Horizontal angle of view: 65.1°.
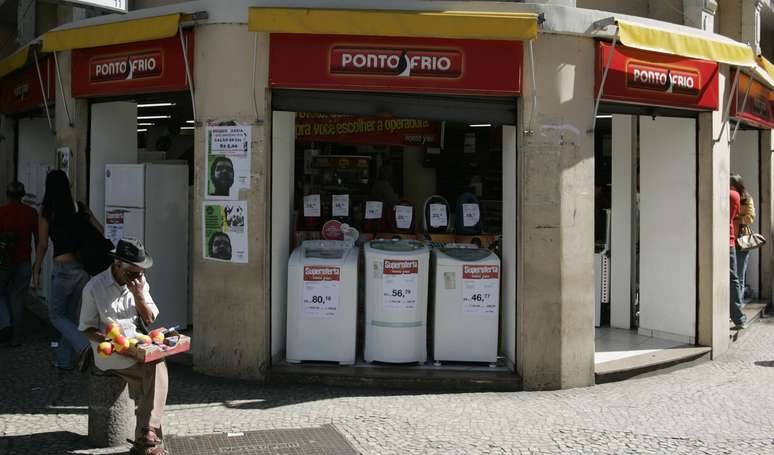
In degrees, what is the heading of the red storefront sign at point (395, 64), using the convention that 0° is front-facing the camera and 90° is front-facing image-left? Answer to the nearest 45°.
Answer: approximately 0°

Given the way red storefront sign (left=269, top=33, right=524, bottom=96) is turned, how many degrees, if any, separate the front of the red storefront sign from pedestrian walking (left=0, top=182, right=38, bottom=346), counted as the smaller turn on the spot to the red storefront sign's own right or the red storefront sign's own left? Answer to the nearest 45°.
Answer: approximately 90° to the red storefront sign's own right

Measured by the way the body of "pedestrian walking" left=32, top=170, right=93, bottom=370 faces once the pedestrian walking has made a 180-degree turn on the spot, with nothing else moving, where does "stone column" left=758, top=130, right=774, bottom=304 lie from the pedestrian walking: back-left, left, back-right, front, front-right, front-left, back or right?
front-left

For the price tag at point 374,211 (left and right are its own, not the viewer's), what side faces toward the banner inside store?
back

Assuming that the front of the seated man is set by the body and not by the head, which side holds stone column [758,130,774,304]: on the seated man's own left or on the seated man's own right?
on the seated man's own left

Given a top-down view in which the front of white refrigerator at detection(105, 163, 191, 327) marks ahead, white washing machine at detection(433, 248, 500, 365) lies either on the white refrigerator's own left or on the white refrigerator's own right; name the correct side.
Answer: on the white refrigerator's own left

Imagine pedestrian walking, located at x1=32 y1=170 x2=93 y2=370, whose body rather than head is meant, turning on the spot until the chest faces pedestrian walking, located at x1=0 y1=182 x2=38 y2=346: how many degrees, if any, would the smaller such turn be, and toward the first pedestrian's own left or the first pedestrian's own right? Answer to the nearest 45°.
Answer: approximately 45° to the first pedestrian's own right

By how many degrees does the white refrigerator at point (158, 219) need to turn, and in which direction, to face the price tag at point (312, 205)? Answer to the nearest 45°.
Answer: approximately 90° to its left
